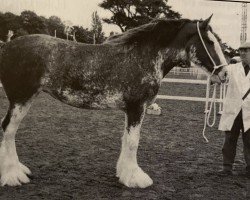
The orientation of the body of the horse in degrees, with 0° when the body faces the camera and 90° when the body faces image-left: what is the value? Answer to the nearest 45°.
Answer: approximately 270°

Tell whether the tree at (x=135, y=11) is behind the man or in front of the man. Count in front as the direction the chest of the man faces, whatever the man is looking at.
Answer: behind

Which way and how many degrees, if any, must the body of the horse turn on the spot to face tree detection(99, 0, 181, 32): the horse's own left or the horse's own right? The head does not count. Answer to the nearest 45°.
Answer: approximately 90° to the horse's own left

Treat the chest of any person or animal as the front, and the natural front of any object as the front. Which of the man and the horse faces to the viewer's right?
the horse

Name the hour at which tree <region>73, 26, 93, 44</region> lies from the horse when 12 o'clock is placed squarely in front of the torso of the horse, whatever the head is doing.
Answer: The tree is roughly at 9 o'clock from the horse.

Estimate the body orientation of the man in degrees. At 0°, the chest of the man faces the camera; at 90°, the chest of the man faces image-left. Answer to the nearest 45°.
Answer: approximately 0°

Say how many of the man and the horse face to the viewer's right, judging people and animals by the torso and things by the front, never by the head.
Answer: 1

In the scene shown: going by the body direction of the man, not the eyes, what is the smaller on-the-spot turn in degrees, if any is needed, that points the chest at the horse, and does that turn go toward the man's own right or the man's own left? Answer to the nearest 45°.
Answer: approximately 45° to the man's own right

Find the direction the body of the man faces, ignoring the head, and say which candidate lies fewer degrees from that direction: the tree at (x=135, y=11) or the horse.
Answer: the horse

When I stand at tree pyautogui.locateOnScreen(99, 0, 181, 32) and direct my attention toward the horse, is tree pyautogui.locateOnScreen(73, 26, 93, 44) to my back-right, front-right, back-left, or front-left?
back-right

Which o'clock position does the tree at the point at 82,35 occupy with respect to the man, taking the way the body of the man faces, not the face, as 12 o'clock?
The tree is roughly at 5 o'clock from the man.
